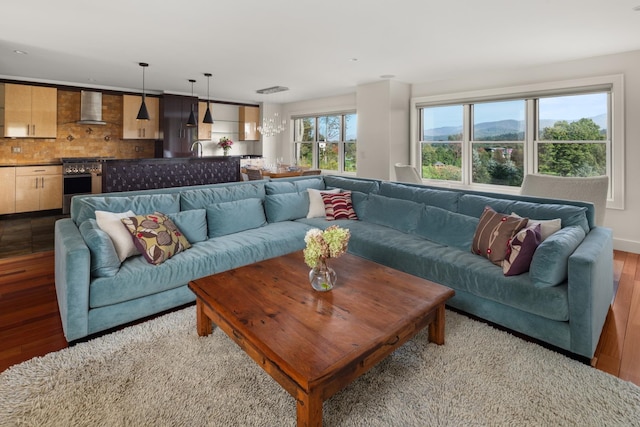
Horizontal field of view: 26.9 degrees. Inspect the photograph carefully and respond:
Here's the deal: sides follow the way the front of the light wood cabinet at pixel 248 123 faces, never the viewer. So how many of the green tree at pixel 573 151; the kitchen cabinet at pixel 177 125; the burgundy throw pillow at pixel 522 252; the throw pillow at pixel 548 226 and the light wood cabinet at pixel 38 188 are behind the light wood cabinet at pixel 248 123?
0

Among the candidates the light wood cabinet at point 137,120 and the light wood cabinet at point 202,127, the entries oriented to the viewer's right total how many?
0

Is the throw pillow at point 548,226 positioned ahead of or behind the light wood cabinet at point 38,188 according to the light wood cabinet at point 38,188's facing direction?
ahead

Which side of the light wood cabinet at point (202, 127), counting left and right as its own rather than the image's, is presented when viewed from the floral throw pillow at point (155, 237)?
front

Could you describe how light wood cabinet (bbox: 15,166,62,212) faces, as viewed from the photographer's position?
facing the viewer

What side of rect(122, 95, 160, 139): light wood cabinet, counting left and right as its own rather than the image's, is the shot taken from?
front

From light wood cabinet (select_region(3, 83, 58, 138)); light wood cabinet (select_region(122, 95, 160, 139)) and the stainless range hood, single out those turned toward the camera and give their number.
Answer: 3

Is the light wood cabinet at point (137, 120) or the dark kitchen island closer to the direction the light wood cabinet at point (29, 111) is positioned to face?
the dark kitchen island

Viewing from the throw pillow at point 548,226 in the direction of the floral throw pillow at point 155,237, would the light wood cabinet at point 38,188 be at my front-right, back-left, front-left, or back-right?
front-right

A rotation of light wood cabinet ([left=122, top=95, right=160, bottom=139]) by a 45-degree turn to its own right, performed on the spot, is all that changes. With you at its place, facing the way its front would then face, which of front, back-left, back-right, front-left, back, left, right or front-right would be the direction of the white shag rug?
front-left

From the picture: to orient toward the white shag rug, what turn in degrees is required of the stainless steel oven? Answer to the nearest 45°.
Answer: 0° — it already faces it

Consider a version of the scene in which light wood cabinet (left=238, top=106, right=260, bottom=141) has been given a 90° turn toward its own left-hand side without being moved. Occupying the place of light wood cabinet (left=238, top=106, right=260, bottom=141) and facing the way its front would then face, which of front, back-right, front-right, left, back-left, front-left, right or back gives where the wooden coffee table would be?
right
